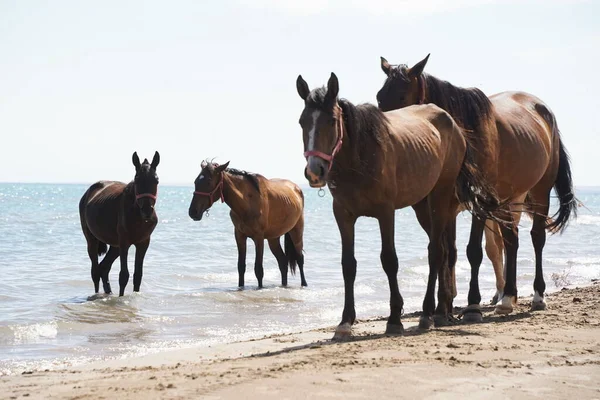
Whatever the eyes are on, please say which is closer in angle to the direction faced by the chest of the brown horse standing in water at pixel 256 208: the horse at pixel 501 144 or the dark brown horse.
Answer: the dark brown horse

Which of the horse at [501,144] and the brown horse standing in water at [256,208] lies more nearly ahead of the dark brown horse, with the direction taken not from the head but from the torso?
the horse

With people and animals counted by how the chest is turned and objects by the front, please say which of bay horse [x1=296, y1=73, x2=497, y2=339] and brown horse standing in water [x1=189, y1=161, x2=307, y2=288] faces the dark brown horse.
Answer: the brown horse standing in water

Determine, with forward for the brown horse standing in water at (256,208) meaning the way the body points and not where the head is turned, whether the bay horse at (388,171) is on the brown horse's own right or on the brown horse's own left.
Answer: on the brown horse's own left

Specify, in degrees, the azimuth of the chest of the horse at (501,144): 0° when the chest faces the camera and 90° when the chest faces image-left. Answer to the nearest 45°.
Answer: approximately 45°

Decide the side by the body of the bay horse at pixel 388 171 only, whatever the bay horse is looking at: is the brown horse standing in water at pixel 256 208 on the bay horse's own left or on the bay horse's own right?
on the bay horse's own right

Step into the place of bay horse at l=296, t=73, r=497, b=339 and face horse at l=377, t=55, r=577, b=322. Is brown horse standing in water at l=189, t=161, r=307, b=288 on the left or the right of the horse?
left

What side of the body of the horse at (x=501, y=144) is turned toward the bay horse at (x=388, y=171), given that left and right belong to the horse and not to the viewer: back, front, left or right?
front

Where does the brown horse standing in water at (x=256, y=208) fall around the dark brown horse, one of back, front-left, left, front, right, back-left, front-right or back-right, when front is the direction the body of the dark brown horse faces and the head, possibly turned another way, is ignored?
left

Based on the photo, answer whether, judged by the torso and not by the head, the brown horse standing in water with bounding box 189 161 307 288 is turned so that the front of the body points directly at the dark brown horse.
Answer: yes
